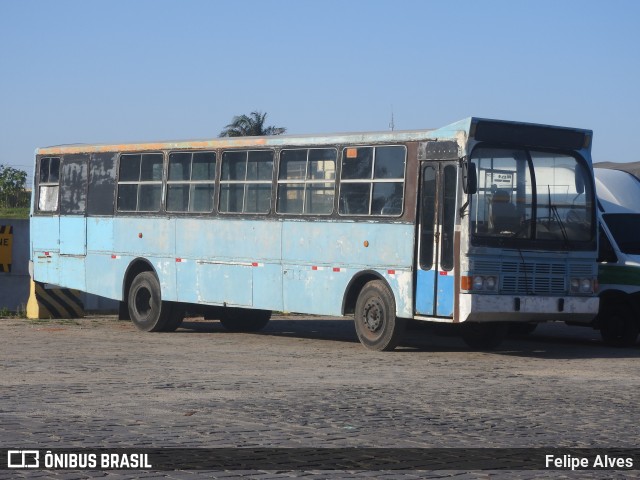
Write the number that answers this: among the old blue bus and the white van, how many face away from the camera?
0

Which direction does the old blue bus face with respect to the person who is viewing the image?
facing the viewer and to the right of the viewer

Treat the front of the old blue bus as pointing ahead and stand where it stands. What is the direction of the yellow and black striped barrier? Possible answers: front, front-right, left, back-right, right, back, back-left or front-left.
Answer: back

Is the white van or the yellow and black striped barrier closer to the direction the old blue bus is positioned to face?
the white van
